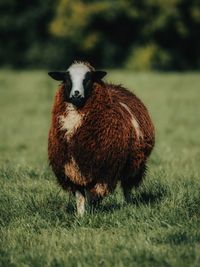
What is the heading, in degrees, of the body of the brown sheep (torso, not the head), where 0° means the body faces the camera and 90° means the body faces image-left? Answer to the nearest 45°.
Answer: approximately 45°
